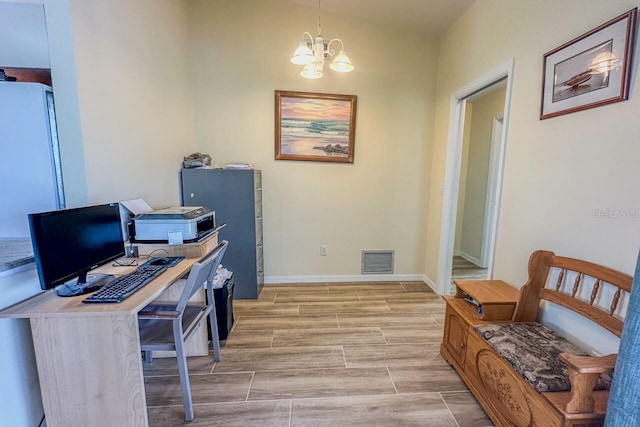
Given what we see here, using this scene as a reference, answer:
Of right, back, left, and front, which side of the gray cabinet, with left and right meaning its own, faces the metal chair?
right

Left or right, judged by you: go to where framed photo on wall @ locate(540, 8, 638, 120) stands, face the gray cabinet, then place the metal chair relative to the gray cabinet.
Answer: left

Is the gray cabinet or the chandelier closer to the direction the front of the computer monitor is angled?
the chandelier

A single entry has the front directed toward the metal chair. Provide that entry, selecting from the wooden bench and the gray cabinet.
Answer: the wooden bench

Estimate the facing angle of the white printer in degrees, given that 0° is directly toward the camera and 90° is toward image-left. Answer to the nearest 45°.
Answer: approximately 270°

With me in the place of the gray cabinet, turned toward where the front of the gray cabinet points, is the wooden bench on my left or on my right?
on my right

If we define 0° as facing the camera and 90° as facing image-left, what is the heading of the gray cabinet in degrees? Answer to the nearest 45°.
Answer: approximately 270°

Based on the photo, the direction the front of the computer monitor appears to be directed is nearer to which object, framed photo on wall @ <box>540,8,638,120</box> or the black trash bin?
the framed photo on wall

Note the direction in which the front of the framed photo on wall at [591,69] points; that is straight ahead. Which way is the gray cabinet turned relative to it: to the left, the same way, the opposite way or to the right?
the opposite way

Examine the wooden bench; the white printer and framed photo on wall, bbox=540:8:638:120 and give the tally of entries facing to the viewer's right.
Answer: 1
